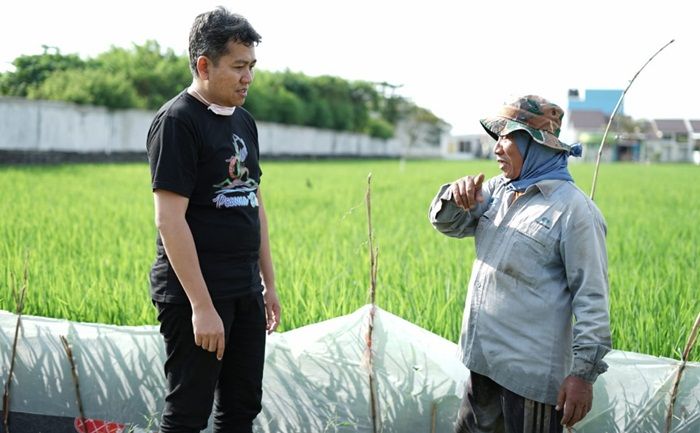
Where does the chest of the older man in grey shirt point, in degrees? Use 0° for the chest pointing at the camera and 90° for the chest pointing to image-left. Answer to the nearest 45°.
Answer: approximately 45°

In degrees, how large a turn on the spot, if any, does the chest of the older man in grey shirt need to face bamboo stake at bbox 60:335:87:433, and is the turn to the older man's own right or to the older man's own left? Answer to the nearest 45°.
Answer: approximately 45° to the older man's own right

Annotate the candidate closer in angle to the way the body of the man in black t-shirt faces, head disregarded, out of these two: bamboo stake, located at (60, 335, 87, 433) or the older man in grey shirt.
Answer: the older man in grey shirt

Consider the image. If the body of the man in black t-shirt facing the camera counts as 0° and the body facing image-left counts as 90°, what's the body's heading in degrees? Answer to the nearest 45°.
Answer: approximately 315°

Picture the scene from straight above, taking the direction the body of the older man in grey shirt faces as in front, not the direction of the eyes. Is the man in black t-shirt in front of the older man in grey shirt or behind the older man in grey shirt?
in front

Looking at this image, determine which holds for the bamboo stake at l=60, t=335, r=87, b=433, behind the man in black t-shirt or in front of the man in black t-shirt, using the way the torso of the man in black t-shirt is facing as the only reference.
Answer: behind

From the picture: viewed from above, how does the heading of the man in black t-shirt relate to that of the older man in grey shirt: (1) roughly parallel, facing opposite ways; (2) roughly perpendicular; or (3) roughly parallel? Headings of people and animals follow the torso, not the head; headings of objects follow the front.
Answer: roughly perpendicular
